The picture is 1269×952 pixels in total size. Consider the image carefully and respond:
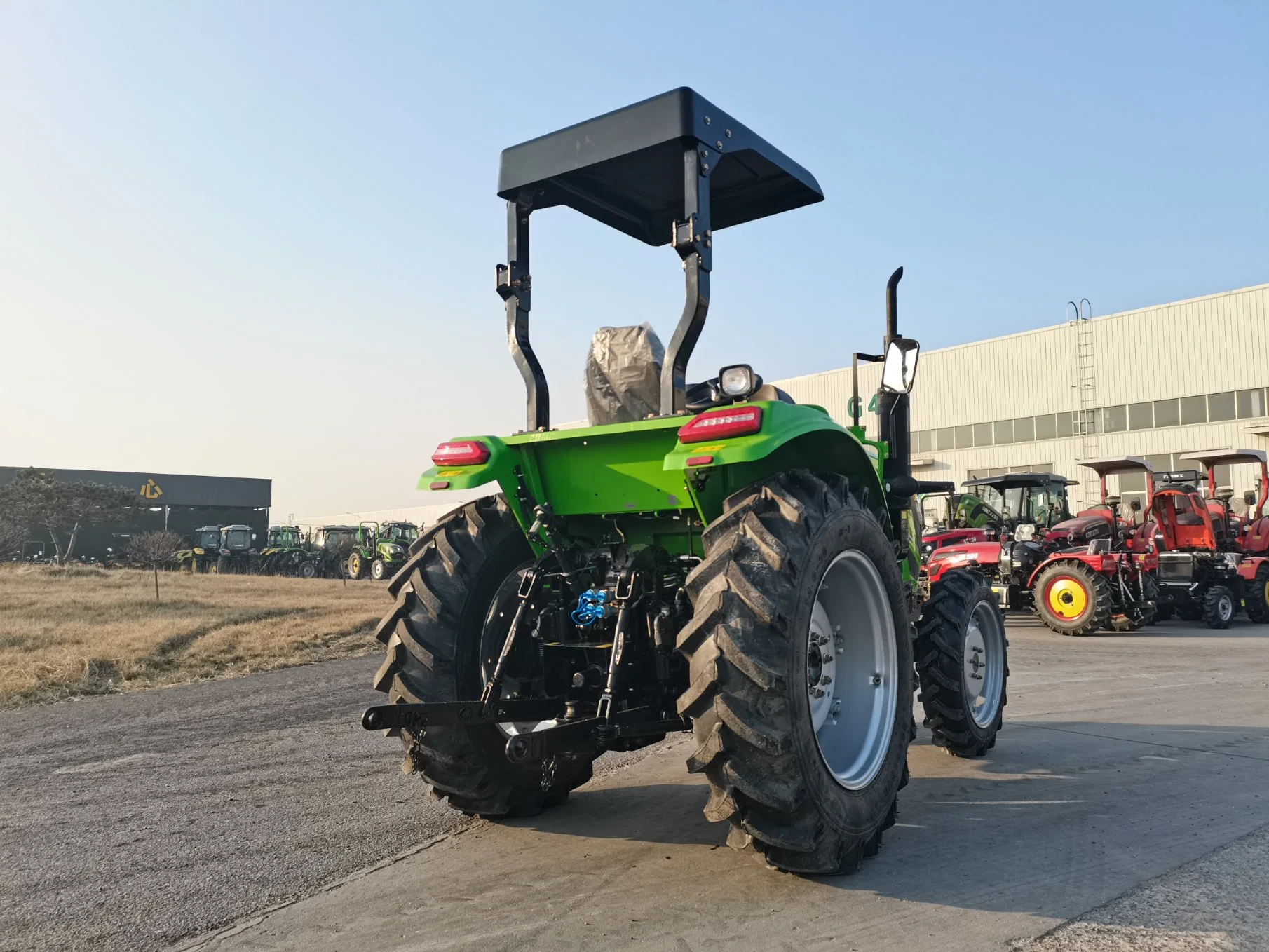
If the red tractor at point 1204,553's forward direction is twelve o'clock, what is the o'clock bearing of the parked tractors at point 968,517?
the parked tractors at point 968,517 is roughly at 2 o'clock from the red tractor at point 1204,553.

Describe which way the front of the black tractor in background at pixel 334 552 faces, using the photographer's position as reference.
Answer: facing the viewer and to the left of the viewer

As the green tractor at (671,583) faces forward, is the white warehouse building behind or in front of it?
in front

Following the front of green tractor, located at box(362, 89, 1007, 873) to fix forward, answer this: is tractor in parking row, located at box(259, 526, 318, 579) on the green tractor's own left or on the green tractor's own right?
on the green tractor's own left

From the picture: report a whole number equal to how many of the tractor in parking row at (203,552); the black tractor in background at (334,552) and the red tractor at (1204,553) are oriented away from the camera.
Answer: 0

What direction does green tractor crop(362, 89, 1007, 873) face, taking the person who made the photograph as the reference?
facing away from the viewer and to the right of the viewer

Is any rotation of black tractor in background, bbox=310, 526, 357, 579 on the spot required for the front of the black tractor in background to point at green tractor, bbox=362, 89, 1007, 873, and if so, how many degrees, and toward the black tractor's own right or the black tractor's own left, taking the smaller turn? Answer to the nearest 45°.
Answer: approximately 45° to the black tractor's own left

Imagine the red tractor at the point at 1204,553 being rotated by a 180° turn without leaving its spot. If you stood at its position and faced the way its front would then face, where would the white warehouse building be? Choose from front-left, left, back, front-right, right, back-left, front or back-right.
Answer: front-left

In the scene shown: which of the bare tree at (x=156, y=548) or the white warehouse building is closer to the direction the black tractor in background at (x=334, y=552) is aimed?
the bare tree

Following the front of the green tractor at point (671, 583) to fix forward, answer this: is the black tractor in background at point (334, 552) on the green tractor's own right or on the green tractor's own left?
on the green tractor's own left

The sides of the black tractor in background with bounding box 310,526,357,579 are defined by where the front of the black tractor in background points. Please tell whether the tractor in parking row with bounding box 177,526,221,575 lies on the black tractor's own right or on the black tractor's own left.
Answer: on the black tractor's own right

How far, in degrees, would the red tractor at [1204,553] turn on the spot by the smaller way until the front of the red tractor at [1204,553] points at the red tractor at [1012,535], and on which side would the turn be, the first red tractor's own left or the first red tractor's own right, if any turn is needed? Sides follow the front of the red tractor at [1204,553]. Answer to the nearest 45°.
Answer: approximately 45° to the first red tractor's own right

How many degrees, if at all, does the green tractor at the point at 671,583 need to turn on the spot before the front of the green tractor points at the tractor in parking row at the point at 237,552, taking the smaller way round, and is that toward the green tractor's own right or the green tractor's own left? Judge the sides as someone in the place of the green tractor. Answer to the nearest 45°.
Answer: approximately 90° to the green tractor's own left

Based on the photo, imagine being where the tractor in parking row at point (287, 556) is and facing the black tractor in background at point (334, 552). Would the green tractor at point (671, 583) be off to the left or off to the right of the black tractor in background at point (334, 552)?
right

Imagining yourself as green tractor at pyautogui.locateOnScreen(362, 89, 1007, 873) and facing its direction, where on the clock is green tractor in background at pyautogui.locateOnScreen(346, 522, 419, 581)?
The green tractor in background is roughly at 10 o'clock from the green tractor.

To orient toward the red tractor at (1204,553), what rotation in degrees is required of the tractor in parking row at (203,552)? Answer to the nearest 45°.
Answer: approximately 90° to its left

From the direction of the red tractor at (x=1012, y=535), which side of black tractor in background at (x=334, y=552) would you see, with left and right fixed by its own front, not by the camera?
left
